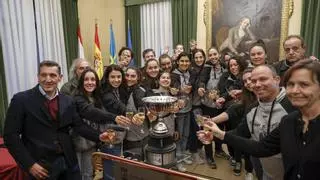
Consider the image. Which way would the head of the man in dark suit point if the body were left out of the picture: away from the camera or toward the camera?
toward the camera

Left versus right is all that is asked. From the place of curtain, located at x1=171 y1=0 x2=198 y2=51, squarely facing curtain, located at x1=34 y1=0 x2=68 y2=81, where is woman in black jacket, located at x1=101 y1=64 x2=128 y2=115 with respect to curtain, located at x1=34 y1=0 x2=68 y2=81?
left

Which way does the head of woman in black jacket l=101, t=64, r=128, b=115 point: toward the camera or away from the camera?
toward the camera

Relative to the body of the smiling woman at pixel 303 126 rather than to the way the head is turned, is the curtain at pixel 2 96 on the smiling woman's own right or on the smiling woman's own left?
on the smiling woman's own right

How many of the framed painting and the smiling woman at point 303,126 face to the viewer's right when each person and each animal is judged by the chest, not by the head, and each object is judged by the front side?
0

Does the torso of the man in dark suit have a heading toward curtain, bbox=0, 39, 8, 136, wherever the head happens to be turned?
no

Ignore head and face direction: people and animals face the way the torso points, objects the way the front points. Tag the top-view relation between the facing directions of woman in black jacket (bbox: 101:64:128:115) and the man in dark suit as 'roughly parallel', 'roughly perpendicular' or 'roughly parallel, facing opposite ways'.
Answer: roughly parallel

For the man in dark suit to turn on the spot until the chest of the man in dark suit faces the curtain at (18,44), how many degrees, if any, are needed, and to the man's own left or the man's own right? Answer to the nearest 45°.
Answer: approximately 135° to the man's own left

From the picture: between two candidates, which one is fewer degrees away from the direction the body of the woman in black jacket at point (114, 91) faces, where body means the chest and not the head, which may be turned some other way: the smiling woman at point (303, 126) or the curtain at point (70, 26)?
the smiling woman

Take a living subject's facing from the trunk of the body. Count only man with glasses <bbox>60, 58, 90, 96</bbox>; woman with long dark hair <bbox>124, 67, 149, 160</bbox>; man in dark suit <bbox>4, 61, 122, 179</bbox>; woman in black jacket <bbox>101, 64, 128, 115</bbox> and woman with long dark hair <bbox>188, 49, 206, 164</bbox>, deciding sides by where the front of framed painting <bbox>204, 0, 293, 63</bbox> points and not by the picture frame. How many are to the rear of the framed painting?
0

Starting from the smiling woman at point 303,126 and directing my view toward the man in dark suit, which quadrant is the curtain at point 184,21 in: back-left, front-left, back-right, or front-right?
front-right

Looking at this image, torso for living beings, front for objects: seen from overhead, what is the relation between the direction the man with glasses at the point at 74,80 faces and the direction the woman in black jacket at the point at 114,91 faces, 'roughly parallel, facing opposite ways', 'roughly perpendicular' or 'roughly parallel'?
roughly parallel

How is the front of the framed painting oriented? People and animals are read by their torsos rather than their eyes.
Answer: toward the camera

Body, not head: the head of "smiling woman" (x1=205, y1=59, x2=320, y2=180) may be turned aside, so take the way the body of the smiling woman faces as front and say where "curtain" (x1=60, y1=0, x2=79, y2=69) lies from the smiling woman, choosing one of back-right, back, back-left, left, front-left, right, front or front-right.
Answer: right

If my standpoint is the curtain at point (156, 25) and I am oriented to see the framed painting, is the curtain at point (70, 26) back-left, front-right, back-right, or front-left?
back-right

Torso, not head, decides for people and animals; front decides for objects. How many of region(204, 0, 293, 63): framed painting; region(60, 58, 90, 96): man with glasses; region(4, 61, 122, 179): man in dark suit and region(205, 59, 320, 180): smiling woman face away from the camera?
0

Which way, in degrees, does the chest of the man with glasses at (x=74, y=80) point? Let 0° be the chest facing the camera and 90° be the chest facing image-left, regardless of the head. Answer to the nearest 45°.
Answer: approximately 315°

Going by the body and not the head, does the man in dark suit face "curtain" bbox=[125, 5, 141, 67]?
no

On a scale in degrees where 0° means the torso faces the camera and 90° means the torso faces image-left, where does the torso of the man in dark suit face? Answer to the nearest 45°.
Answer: approximately 315°

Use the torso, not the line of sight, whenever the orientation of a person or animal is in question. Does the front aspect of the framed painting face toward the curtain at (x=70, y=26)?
no
